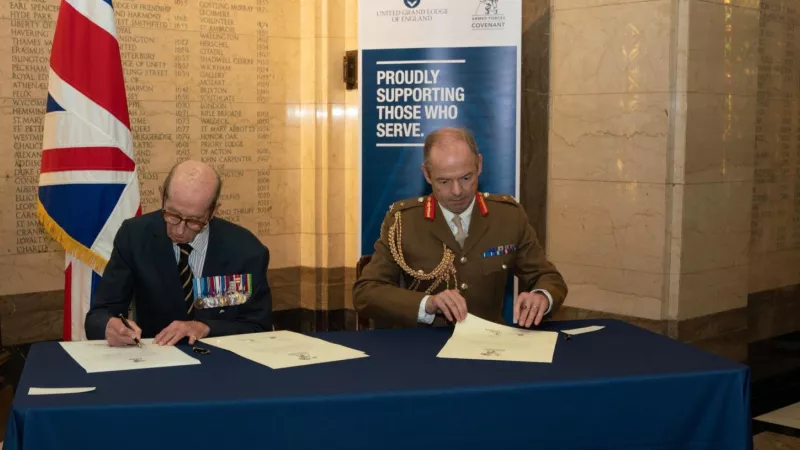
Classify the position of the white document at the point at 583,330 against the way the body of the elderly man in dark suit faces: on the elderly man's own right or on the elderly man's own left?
on the elderly man's own left

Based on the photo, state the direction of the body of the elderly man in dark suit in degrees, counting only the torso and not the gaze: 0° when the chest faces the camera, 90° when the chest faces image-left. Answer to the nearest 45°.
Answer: approximately 0°

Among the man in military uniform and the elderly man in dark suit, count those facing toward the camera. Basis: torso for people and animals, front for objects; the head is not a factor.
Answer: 2

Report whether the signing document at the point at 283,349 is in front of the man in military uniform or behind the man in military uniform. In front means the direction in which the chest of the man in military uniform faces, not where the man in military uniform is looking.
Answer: in front

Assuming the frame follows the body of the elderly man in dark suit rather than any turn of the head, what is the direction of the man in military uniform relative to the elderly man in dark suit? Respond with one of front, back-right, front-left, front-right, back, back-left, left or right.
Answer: left

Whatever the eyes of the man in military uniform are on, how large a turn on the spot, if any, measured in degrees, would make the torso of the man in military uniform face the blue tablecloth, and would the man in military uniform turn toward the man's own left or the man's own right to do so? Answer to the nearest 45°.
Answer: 0° — they already face it

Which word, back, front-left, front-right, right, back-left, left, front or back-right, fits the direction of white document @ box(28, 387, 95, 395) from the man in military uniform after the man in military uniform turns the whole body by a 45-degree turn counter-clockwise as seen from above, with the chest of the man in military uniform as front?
right
